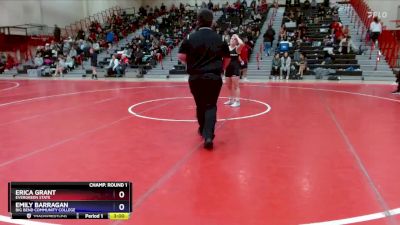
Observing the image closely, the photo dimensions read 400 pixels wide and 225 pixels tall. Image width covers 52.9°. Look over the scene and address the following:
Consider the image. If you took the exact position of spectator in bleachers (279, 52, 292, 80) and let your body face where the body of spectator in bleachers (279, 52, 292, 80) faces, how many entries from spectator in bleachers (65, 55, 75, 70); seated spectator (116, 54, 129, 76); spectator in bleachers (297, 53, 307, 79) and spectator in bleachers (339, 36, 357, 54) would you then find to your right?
2

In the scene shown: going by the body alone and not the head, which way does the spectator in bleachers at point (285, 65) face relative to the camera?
toward the camera

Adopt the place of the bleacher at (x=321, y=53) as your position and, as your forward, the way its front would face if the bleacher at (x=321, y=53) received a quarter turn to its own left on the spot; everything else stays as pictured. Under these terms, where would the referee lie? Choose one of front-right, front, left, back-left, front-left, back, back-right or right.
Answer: right

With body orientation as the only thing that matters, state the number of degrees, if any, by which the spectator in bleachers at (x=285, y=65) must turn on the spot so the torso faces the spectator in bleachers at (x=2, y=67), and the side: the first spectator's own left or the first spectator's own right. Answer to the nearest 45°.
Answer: approximately 90° to the first spectator's own right

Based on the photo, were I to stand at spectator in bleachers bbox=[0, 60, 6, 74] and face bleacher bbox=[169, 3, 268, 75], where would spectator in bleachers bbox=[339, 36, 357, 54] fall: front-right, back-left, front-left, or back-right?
front-right

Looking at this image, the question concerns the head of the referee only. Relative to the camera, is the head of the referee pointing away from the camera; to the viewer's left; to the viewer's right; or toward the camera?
away from the camera

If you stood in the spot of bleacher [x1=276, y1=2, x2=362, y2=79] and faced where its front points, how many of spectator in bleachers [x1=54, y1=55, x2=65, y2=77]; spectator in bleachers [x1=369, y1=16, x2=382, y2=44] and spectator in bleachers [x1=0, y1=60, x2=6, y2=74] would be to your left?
1

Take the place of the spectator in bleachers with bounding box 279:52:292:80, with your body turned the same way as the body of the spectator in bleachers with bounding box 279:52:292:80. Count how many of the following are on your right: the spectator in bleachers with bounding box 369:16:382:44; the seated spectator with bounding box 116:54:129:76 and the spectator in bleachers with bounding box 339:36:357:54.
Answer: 1

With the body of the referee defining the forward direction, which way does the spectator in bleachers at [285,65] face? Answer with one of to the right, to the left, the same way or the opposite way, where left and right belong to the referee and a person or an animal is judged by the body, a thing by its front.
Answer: the opposite way

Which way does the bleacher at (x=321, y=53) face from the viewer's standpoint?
toward the camera

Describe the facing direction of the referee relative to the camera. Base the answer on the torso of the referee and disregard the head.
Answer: away from the camera

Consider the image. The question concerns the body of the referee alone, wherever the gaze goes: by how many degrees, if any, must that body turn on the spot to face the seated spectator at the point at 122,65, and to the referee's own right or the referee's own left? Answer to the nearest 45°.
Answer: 0° — they already face them
